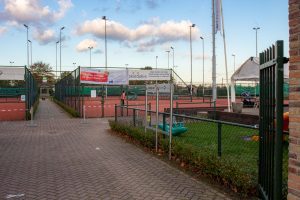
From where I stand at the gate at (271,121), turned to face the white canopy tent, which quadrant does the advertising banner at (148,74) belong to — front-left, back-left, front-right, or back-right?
front-left

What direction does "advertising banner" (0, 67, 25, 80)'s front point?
toward the camera

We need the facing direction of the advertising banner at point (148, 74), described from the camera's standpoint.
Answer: facing the viewer

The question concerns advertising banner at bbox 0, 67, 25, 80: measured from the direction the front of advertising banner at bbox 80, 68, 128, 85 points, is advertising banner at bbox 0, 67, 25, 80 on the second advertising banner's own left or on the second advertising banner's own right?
on the second advertising banner's own right

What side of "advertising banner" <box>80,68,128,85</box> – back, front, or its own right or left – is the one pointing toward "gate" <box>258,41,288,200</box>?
front

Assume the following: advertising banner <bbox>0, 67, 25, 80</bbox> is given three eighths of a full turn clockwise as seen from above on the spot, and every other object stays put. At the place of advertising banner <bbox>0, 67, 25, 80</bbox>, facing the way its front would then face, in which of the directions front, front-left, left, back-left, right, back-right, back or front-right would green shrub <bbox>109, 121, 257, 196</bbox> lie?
back-left

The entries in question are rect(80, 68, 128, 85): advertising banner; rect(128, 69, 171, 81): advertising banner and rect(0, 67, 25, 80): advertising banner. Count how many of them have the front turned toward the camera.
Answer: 3

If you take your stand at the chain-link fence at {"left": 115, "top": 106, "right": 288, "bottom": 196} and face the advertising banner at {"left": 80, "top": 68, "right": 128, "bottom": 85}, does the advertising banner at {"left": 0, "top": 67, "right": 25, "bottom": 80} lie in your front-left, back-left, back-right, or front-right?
front-left
